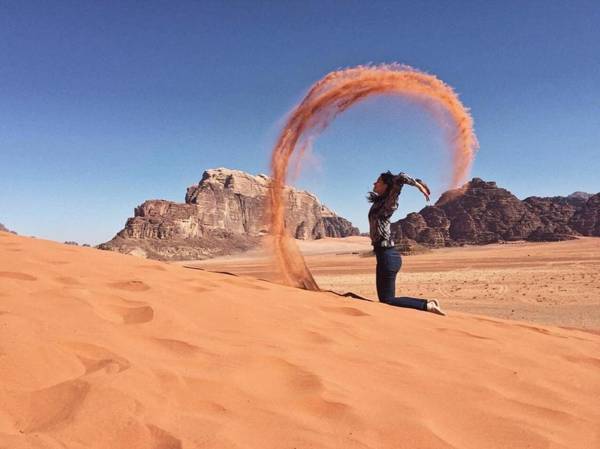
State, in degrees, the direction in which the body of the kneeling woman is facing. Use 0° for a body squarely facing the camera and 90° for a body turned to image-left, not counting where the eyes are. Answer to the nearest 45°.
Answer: approximately 90°
